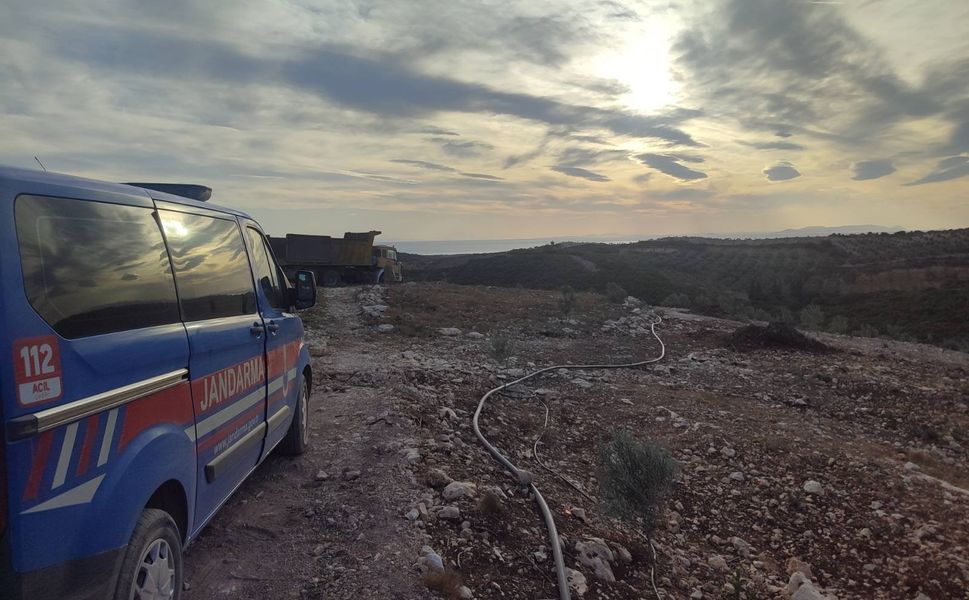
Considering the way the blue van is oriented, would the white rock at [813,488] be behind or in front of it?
in front

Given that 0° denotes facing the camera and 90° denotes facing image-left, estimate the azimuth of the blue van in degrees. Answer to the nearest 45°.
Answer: approximately 225°

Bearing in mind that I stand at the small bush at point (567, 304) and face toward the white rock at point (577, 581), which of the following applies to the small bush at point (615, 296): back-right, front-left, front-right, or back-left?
back-left

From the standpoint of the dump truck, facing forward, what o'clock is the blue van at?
The blue van is roughly at 3 o'clock from the dump truck.

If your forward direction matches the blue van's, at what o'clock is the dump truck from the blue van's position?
The dump truck is roughly at 11 o'clock from the blue van.

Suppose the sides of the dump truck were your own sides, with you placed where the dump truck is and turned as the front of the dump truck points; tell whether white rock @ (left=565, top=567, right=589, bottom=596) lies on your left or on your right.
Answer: on your right

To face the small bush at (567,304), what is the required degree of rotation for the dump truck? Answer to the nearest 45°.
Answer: approximately 45° to its right

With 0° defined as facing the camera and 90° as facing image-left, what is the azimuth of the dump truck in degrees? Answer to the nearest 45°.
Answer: approximately 270°

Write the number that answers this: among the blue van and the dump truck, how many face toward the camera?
0
